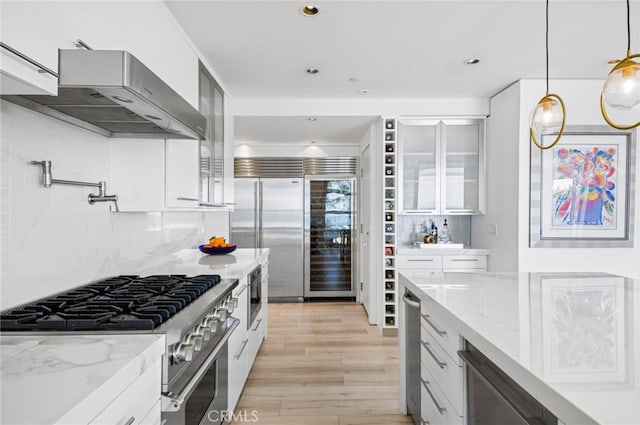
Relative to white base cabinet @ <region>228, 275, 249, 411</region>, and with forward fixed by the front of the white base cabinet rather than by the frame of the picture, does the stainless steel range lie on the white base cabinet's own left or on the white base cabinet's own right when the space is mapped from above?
on the white base cabinet's own right

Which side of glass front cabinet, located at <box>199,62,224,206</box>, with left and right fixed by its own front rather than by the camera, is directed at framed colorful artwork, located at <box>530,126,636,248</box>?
front

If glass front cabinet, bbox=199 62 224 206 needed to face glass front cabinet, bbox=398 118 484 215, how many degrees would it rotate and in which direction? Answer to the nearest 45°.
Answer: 0° — it already faces it

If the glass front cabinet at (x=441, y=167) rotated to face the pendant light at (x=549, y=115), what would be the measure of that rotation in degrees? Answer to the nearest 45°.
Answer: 0° — it already faces it

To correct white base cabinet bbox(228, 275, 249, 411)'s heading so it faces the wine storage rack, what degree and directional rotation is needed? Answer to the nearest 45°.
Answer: approximately 45° to its left

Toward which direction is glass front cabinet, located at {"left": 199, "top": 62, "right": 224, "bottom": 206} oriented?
to the viewer's right

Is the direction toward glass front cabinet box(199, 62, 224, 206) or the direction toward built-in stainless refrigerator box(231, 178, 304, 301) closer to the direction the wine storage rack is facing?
the glass front cabinet

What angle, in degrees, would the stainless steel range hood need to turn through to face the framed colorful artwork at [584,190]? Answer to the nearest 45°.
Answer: approximately 45° to its left

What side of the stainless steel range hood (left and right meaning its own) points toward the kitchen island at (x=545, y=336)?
front

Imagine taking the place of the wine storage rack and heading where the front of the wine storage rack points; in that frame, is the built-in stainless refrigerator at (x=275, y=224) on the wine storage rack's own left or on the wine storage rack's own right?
on the wine storage rack's own right

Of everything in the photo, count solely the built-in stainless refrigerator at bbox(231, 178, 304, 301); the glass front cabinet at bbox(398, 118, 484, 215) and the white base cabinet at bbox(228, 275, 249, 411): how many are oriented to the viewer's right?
1

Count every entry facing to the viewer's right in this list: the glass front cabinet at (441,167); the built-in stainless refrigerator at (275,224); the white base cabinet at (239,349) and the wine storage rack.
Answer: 1

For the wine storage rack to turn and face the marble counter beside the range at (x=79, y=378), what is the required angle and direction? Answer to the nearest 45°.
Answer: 0° — it already faces it

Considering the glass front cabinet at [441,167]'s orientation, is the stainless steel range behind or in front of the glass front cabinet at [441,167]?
in front

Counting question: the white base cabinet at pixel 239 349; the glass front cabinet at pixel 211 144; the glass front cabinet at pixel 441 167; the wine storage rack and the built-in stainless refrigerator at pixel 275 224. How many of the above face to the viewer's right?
2
